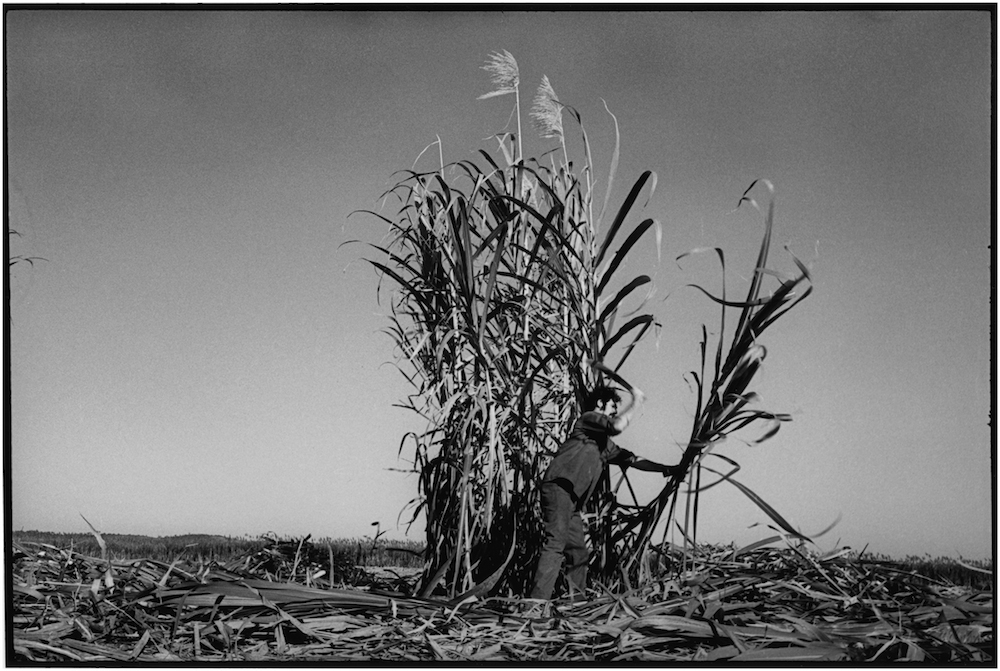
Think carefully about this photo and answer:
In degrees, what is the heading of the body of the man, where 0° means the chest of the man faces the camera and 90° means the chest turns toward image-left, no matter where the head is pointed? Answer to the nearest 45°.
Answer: approximately 270°
